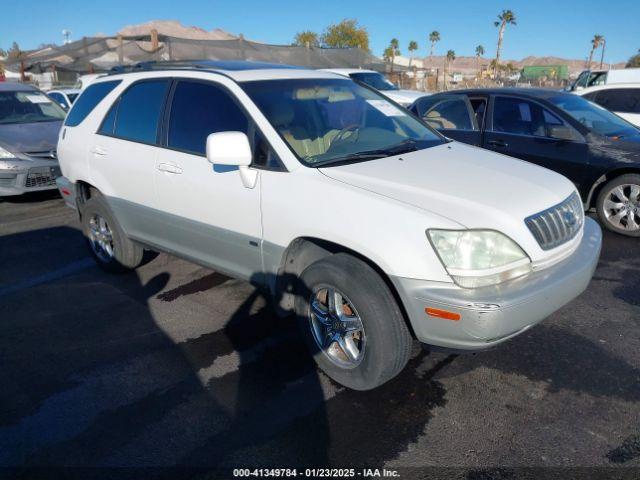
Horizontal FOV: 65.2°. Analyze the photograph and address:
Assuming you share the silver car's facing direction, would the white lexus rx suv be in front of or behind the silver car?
in front

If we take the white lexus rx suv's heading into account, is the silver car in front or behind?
behind

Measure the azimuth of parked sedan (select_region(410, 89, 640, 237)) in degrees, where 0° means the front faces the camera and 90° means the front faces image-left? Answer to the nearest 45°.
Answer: approximately 315°

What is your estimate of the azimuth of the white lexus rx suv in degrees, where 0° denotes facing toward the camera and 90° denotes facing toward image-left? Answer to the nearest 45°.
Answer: approximately 315°

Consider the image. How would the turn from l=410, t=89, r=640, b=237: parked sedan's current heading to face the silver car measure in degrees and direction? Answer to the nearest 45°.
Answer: approximately 135° to its right

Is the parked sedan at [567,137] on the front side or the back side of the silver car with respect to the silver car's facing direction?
on the front side

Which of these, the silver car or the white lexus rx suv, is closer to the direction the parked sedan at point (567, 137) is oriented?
the white lexus rx suv

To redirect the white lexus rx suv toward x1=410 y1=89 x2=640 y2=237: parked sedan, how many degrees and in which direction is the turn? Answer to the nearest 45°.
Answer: approximately 90° to its left
